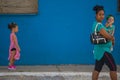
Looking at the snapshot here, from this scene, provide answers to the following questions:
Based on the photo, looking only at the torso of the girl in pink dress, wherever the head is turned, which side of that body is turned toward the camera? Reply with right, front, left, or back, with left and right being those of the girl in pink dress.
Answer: right

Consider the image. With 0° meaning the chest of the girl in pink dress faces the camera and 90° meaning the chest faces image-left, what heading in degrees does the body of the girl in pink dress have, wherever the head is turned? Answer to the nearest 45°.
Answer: approximately 270°
